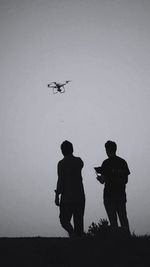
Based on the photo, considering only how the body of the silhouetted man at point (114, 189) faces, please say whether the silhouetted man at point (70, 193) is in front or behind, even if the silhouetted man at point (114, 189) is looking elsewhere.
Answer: in front
